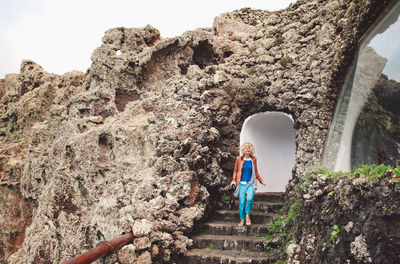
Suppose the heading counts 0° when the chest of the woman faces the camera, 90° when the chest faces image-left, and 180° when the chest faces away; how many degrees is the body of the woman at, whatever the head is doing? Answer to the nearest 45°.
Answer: approximately 0°

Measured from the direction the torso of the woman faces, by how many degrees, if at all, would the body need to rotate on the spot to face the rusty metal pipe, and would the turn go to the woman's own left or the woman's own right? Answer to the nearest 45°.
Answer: approximately 45° to the woman's own right

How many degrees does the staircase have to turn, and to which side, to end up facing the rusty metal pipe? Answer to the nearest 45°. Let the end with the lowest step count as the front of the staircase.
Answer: approximately 45° to its right

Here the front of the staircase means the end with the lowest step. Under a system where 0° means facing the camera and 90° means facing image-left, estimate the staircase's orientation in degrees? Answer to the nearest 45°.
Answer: approximately 0°
